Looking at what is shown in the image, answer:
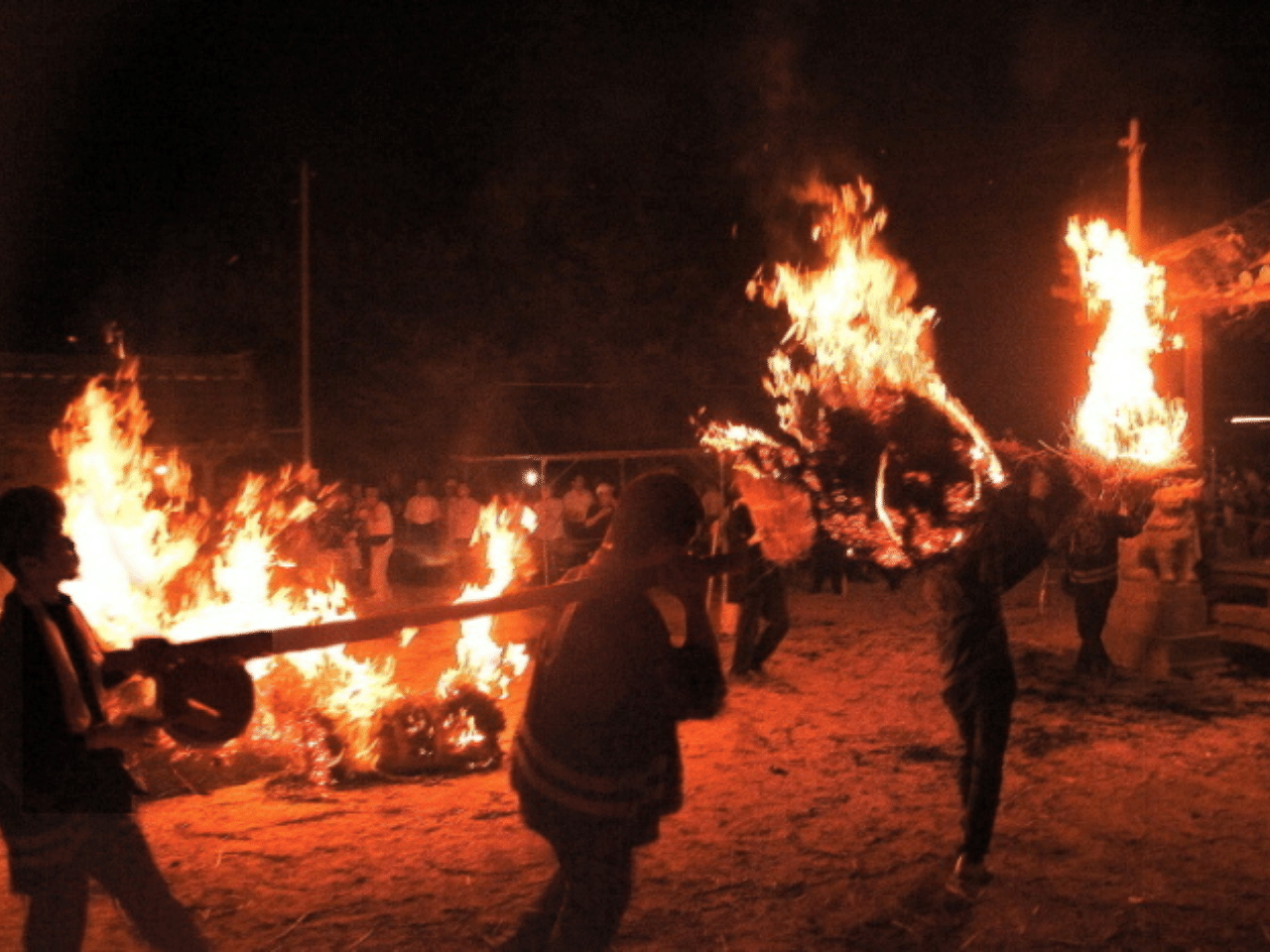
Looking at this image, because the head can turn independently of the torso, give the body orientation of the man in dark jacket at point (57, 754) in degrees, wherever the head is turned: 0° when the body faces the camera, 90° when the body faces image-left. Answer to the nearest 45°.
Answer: approximately 270°

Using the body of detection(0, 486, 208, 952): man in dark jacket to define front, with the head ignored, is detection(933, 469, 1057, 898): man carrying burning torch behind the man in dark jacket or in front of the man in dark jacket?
in front

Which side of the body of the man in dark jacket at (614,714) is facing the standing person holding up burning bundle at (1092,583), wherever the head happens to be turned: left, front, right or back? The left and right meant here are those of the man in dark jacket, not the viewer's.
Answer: front

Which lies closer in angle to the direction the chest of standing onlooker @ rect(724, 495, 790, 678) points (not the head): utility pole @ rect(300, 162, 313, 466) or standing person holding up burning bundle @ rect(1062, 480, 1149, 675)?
the utility pole

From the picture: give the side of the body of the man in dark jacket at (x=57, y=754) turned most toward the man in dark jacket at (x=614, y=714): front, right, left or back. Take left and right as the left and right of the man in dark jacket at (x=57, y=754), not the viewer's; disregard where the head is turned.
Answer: front

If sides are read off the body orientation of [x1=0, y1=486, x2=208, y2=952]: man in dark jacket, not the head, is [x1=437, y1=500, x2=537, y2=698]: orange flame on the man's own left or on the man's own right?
on the man's own left

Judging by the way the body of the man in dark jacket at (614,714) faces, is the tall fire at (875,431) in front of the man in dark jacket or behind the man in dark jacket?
in front

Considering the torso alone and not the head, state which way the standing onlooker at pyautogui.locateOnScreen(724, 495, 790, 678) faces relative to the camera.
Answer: to the viewer's left

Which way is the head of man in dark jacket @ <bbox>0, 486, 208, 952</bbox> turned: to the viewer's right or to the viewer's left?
to the viewer's right
